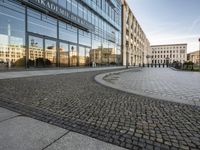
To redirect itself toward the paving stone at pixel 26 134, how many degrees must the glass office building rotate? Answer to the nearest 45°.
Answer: approximately 45° to its right

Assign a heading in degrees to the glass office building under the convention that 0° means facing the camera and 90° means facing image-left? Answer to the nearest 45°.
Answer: approximately 315°

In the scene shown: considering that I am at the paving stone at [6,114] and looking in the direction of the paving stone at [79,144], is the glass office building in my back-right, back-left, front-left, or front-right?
back-left

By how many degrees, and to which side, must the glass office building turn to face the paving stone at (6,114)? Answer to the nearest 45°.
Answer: approximately 45° to its right

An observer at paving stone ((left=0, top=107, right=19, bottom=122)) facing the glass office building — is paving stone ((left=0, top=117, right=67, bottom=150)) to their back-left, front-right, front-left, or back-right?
back-right

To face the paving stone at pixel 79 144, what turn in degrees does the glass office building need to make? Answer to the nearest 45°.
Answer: approximately 45° to its right
